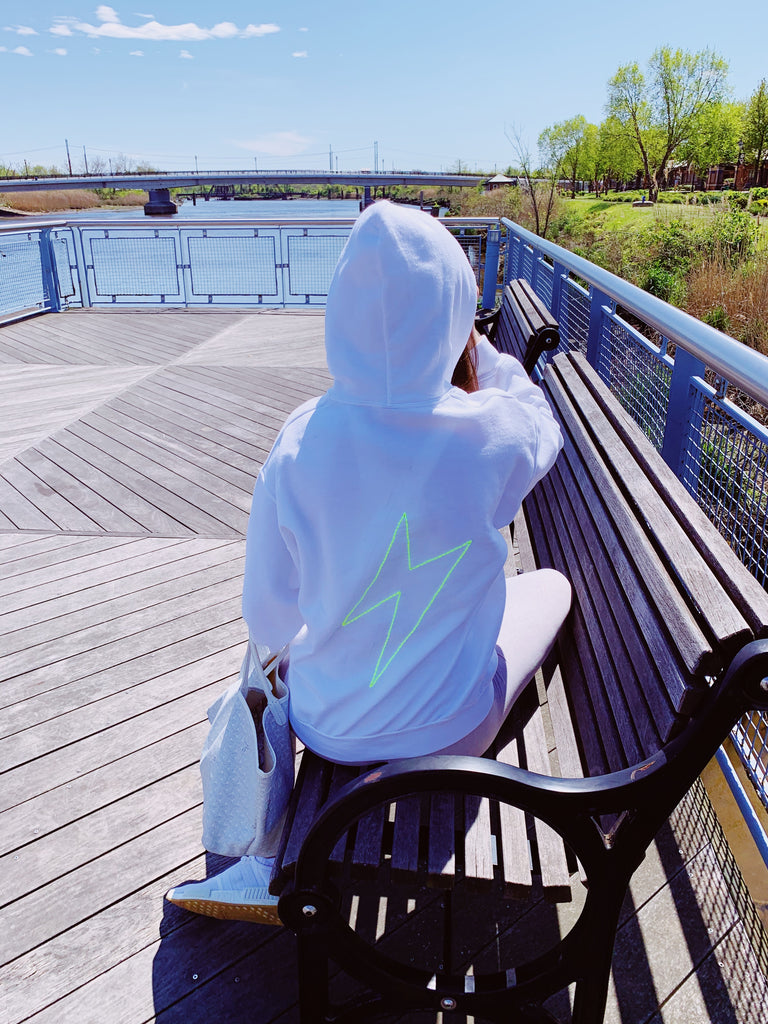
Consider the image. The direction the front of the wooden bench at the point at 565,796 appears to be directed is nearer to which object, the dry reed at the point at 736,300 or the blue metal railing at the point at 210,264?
the blue metal railing

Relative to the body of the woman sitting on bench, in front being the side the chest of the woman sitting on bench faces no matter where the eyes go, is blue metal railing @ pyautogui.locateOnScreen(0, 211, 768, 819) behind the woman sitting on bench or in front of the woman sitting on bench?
in front

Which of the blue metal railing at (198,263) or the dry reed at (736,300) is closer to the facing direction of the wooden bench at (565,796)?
the blue metal railing

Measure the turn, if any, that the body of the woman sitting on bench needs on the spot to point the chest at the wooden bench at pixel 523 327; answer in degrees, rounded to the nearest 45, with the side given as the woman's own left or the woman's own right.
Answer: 0° — they already face it

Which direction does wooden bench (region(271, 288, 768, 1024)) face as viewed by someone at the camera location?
facing to the left of the viewer

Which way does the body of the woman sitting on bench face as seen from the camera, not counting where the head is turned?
away from the camera
